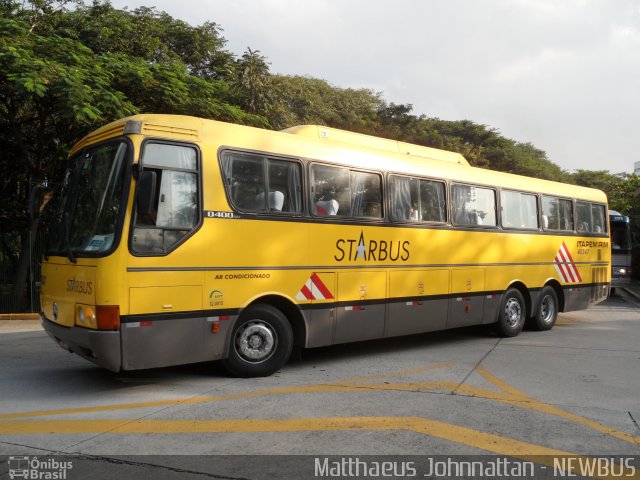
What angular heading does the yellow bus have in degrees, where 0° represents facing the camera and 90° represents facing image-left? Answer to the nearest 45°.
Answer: approximately 45°

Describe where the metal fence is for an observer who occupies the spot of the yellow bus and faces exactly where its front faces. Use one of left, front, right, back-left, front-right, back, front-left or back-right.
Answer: right

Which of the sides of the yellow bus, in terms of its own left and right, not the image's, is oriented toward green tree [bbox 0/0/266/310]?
right

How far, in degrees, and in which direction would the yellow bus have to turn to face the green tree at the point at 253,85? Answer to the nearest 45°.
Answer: approximately 135° to its right

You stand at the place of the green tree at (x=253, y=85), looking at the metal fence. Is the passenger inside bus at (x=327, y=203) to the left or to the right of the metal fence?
left
